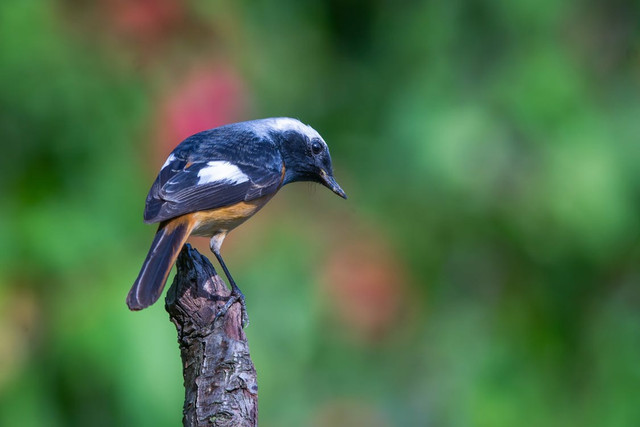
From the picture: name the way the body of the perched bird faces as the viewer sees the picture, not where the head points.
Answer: to the viewer's right
